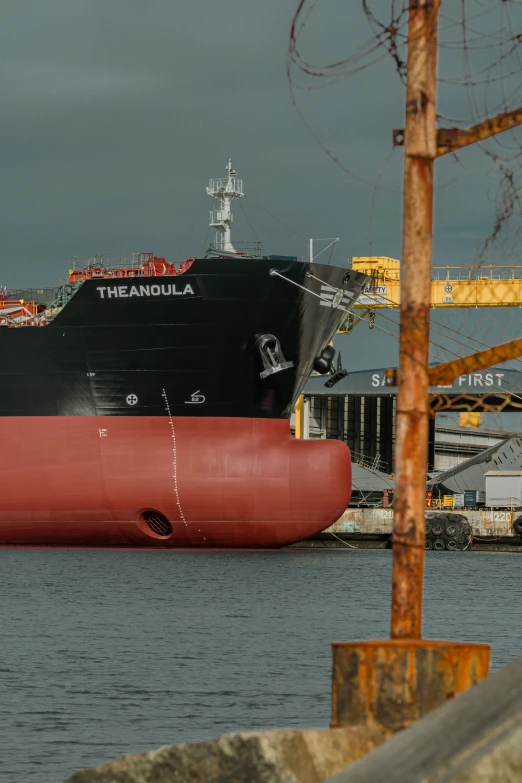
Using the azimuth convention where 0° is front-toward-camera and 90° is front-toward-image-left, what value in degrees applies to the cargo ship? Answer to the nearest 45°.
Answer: approximately 315°

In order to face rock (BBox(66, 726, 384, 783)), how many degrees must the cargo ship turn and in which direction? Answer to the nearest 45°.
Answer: approximately 45° to its right

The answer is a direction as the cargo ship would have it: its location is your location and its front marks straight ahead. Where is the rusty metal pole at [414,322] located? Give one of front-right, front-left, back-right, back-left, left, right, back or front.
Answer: front-right

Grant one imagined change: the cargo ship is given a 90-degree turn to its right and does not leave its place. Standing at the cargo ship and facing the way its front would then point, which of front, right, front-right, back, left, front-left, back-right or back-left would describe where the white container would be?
left

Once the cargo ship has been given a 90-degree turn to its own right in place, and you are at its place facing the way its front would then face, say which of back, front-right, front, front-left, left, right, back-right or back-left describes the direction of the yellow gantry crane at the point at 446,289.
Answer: back

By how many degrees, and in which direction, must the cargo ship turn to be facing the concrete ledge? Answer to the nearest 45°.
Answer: approximately 45° to its right

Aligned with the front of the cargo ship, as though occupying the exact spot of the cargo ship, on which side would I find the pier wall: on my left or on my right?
on my left

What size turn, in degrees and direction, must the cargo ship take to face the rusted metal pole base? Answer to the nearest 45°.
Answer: approximately 45° to its right
